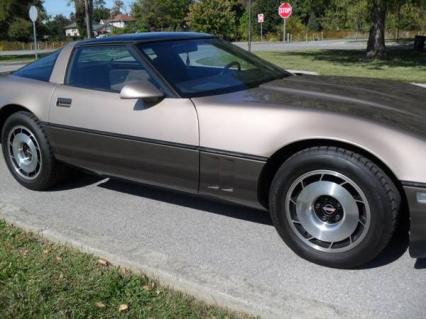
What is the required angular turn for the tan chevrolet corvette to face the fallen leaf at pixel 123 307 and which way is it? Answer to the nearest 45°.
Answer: approximately 90° to its right

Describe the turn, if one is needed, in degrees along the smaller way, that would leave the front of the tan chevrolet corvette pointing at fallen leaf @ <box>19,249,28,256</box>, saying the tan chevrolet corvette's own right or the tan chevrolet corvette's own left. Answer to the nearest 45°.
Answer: approximately 135° to the tan chevrolet corvette's own right

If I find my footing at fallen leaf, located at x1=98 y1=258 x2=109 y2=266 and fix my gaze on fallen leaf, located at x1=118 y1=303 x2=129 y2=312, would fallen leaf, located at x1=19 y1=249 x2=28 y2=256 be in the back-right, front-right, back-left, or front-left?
back-right

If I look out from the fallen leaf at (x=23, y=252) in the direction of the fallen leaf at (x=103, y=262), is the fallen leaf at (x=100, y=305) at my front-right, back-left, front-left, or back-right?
front-right

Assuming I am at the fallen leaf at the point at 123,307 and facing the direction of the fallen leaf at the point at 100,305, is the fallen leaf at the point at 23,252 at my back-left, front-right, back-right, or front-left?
front-right

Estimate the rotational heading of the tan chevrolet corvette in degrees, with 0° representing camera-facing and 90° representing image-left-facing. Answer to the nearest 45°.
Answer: approximately 315°

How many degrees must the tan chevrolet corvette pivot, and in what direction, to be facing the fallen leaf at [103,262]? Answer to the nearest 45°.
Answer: approximately 90° to its right

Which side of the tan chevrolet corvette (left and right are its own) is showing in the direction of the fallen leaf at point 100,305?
right
